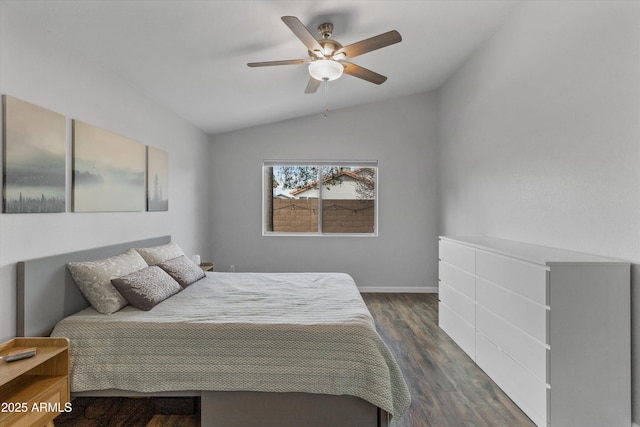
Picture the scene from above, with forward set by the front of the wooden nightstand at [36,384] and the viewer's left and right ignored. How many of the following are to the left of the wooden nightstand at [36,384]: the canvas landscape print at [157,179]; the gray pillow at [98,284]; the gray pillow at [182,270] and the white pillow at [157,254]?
4

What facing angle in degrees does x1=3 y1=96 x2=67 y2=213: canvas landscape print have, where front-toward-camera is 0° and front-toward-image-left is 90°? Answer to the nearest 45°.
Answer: approximately 315°

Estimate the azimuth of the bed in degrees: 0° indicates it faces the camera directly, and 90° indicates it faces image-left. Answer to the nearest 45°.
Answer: approximately 270°

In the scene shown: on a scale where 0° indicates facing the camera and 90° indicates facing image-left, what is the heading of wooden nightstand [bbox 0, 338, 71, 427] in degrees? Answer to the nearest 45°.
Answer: approximately 315°

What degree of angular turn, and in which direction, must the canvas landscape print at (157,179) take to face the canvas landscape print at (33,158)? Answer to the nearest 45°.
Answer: approximately 90° to its right
